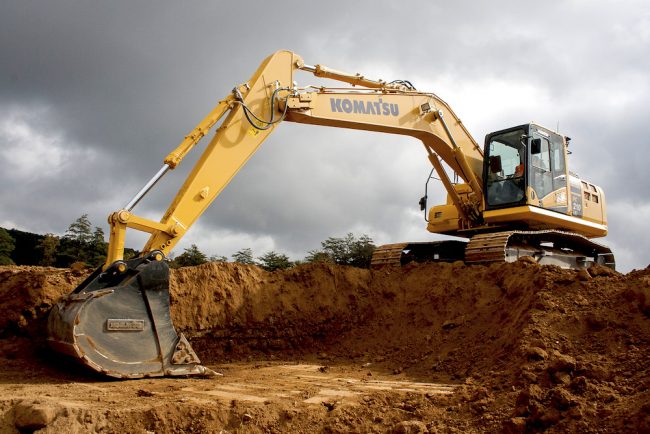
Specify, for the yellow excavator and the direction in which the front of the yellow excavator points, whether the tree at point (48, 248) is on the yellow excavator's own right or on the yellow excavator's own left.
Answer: on the yellow excavator's own right

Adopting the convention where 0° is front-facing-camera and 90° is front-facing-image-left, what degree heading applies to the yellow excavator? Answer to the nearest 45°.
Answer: approximately 45°

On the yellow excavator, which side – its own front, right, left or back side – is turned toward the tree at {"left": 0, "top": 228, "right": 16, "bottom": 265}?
right

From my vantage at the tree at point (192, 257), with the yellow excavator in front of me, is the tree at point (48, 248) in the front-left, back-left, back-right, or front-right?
back-right

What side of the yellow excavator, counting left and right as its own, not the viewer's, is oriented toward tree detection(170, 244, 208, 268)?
right

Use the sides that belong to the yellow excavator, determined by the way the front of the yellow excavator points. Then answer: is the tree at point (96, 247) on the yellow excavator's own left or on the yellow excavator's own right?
on the yellow excavator's own right
